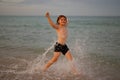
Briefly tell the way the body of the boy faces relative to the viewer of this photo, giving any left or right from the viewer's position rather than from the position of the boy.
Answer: facing the viewer and to the right of the viewer
